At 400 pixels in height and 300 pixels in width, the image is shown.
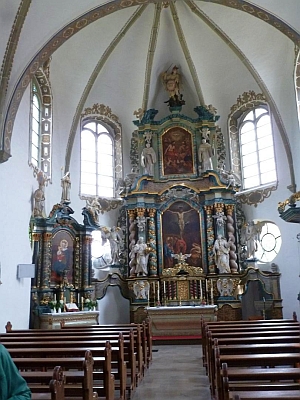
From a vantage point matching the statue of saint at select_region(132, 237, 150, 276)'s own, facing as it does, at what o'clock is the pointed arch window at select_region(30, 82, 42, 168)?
The pointed arch window is roughly at 2 o'clock from the statue of saint.

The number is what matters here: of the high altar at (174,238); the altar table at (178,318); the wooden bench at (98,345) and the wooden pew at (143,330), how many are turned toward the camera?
2

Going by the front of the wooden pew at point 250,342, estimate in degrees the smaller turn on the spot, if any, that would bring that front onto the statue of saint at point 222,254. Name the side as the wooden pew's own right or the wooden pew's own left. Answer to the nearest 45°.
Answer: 0° — it already faces it

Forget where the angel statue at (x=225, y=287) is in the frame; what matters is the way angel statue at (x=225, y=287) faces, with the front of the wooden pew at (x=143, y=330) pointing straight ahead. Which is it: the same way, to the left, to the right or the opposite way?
the opposite way

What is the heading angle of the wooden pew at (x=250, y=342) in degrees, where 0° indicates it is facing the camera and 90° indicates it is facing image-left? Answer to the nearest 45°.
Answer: approximately 180°

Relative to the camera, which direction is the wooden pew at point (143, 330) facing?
away from the camera

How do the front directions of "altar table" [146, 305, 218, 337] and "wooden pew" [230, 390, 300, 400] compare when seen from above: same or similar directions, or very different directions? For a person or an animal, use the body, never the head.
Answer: very different directions

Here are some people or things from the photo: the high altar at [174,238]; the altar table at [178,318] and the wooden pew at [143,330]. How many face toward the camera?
2

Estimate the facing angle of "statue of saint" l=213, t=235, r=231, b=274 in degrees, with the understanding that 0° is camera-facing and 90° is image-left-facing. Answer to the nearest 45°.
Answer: approximately 0°

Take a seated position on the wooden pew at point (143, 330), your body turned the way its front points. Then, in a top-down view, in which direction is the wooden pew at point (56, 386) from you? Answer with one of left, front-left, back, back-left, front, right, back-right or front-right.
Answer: back
